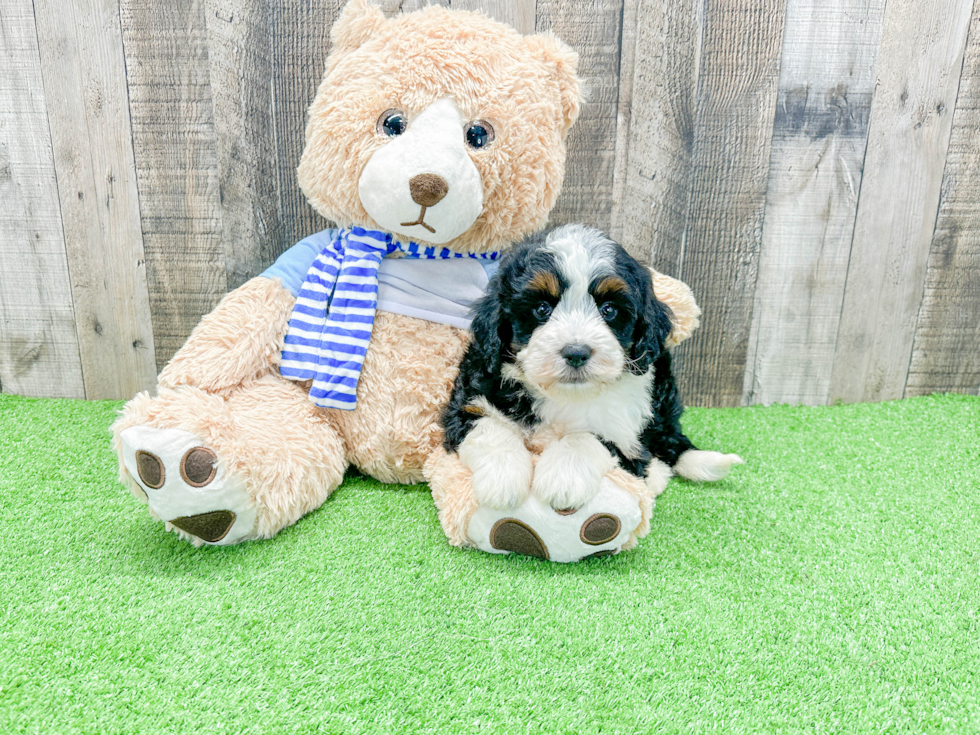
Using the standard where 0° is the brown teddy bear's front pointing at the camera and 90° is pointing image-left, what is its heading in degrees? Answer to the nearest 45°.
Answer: approximately 0°

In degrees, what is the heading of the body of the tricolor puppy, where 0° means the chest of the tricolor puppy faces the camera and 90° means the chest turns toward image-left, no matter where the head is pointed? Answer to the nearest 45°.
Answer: approximately 0°
